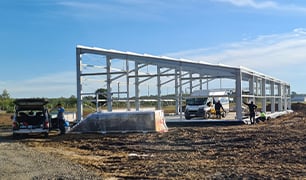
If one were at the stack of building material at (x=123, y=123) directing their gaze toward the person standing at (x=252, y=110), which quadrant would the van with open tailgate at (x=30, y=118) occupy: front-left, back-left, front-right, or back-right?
back-left

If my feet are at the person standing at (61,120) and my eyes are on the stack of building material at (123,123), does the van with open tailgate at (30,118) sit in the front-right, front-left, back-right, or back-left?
back-right

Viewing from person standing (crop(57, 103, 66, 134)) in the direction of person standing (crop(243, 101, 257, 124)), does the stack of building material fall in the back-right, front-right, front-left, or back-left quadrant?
front-right
